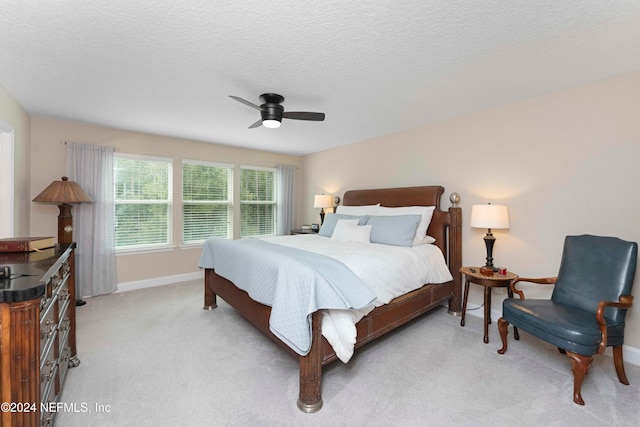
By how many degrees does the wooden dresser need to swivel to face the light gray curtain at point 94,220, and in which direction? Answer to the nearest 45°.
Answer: approximately 90° to its left

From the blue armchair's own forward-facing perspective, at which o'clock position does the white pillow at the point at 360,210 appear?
The white pillow is roughly at 2 o'clock from the blue armchair.

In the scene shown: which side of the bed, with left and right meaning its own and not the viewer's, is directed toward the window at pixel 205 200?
right

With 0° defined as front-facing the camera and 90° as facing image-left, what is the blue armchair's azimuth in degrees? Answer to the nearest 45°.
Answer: approximately 45°

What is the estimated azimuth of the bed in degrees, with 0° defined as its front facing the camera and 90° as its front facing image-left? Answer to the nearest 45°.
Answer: approximately 45°

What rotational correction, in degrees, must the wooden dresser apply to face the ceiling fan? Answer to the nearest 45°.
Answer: approximately 45° to its left

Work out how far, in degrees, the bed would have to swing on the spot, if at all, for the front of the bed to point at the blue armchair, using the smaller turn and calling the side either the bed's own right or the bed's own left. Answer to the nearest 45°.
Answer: approximately 90° to the bed's own left

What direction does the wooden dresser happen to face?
to the viewer's right

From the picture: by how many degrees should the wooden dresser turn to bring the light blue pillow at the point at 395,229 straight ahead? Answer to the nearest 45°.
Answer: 0° — it already faces it

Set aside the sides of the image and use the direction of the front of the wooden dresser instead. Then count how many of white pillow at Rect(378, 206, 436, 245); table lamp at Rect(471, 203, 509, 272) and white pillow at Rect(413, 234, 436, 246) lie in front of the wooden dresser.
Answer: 3

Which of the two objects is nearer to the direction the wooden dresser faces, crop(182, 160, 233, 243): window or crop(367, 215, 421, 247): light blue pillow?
the light blue pillow

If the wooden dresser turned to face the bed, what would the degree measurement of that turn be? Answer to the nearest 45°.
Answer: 0° — it already faces it

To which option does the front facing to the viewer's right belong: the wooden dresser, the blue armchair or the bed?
the wooden dresser

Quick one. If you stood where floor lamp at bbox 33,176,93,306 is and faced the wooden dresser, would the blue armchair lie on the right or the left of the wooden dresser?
left

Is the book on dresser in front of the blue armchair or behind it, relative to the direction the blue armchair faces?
in front
